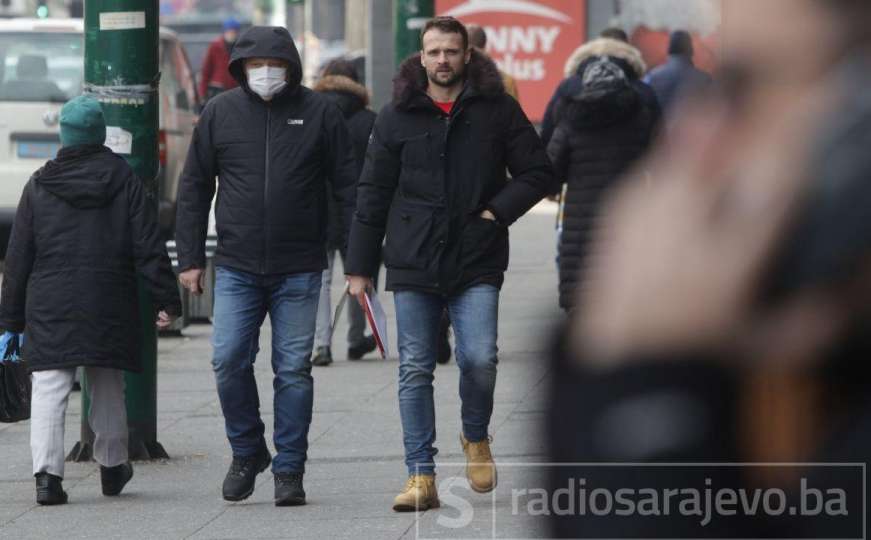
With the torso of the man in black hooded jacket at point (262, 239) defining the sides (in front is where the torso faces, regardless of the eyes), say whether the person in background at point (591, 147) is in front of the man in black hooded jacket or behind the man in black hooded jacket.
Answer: behind

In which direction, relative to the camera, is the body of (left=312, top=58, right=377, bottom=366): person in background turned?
away from the camera

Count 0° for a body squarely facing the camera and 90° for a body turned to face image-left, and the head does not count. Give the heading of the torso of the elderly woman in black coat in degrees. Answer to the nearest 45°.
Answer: approximately 180°

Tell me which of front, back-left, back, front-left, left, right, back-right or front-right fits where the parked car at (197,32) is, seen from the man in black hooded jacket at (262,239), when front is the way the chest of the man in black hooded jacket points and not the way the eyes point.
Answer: back

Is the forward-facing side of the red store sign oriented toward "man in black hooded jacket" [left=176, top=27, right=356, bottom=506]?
yes

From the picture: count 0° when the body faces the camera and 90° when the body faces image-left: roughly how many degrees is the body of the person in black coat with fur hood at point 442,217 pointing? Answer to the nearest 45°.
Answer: approximately 0°

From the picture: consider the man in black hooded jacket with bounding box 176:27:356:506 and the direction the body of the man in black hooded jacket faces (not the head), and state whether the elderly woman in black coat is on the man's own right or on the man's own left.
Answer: on the man's own right

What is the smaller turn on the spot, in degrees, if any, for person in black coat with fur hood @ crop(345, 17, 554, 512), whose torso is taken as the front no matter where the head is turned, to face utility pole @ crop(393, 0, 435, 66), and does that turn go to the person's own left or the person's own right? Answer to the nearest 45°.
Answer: approximately 180°

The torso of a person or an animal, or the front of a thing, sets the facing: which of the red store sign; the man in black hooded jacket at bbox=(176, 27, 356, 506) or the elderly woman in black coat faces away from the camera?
the elderly woman in black coat

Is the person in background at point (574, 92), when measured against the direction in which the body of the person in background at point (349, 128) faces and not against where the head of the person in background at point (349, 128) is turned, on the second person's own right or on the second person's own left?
on the second person's own right

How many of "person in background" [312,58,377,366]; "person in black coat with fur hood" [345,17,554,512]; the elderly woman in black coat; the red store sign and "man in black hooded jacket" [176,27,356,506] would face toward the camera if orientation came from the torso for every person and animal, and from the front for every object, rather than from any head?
3
